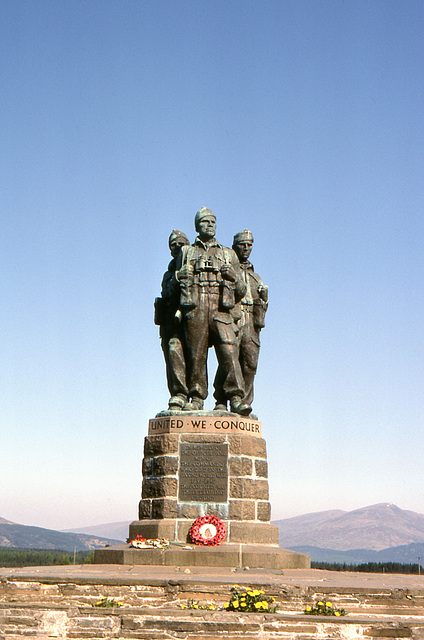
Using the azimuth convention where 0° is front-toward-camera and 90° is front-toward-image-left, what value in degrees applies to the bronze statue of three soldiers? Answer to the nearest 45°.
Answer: approximately 0°

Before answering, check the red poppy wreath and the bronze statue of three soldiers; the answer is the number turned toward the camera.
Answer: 2

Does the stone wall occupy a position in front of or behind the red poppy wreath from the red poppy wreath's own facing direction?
in front

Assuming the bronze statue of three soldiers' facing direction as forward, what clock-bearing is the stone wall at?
The stone wall is roughly at 12 o'clock from the bronze statue of three soldiers.
